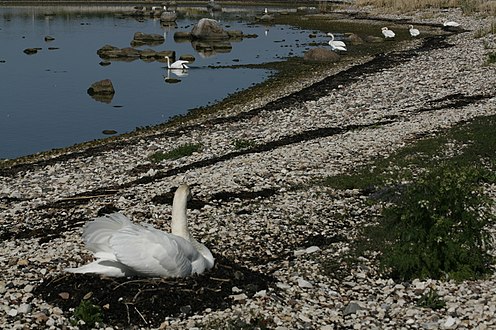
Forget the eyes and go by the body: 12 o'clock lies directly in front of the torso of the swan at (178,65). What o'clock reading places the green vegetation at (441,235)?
The green vegetation is roughly at 9 o'clock from the swan.

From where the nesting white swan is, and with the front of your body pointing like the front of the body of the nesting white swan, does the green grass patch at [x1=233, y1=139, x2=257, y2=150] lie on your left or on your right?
on your left

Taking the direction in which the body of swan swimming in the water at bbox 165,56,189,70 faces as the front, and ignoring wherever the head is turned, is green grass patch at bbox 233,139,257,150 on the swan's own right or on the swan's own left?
on the swan's own left

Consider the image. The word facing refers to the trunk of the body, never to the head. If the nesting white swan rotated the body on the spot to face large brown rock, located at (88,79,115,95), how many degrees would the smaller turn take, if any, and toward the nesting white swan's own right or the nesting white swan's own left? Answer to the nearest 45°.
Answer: approximately 90° to the nesting white swan's own left

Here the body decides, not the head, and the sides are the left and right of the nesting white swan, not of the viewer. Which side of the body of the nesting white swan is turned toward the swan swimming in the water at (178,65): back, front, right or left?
left

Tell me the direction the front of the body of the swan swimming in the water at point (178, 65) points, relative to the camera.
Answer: to the viewer's left

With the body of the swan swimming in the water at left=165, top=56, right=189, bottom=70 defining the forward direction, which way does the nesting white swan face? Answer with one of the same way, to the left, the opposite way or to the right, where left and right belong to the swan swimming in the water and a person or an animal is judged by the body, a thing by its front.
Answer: the opposite way

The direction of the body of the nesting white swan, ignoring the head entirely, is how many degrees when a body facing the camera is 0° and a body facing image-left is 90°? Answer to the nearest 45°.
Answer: approximately 270°

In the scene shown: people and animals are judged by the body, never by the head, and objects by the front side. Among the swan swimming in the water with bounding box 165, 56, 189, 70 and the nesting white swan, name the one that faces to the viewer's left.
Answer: the swan swimming in the water

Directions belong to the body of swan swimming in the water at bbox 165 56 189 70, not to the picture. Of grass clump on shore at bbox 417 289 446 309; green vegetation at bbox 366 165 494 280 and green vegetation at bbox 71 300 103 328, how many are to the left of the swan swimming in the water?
3

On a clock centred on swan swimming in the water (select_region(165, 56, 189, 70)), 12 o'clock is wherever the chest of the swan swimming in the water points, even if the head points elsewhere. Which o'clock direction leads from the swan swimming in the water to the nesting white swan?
The nesting white swan is roughly at 9 o'clock from the swan swimming in the water.

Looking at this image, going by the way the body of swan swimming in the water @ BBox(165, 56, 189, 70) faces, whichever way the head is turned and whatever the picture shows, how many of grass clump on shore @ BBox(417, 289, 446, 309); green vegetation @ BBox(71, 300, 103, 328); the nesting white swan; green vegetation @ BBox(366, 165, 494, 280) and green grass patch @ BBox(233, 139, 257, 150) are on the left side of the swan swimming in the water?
5

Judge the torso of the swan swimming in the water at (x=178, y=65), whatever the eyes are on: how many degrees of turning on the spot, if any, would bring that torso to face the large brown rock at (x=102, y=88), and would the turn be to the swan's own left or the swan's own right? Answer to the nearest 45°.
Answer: approximately 45° to the swan's own left

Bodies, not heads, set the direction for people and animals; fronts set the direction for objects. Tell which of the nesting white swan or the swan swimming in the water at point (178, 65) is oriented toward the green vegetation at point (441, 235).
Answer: the nesting white swan

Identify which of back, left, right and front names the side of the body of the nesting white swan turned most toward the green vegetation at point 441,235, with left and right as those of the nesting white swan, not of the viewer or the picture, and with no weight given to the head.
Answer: front
